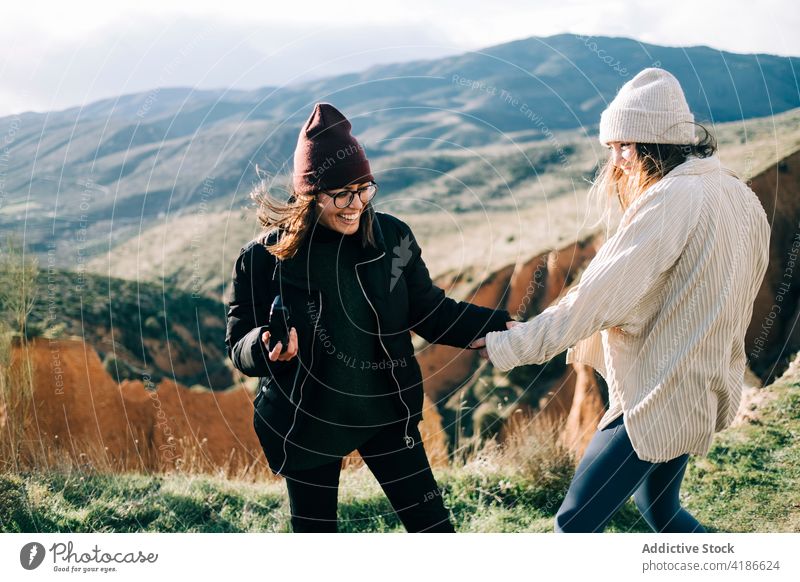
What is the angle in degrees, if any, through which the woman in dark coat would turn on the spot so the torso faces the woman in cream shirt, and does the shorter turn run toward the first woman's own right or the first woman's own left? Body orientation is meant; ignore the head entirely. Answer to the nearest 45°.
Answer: approximately 90° to the first woman's own left

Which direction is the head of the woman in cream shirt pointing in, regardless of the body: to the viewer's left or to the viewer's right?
to the viewer's left

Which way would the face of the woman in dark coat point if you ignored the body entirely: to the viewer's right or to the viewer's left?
to the viewer's right

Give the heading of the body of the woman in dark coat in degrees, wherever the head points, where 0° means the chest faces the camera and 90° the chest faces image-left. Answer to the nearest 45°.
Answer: approximately 0°
